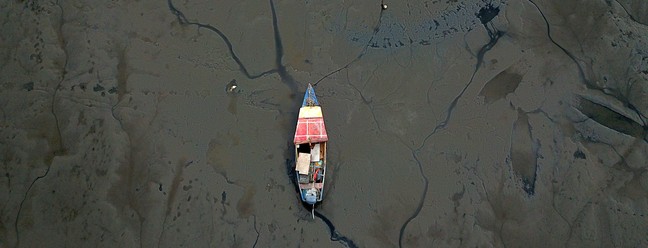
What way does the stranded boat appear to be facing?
away from the camera
